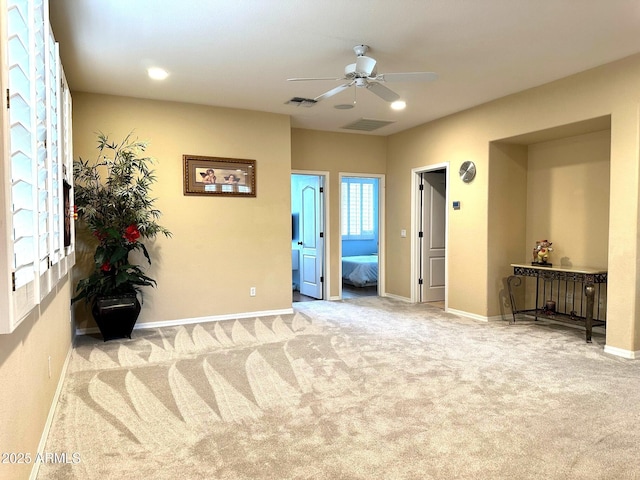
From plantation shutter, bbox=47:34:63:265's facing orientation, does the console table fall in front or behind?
in front

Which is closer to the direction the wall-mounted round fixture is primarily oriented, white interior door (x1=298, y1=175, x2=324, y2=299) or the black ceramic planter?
the black ceramic planter

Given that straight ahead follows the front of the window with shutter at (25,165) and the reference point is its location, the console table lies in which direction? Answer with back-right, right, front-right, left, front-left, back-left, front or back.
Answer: front

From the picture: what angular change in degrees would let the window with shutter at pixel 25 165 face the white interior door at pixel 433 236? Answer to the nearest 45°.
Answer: approximately 45° to its left

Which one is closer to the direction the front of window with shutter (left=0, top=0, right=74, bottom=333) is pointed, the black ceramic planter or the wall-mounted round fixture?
the wall-mounted round fixture

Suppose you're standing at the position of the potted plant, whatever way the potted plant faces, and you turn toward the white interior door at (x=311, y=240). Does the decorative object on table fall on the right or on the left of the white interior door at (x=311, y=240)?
right

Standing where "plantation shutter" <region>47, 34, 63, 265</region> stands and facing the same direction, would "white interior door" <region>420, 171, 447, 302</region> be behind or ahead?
ahead

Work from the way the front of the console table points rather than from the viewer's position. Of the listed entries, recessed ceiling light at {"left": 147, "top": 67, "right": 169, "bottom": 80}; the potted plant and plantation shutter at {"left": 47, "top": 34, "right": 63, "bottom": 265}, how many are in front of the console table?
3

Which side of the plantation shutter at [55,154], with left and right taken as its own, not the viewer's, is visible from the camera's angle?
right

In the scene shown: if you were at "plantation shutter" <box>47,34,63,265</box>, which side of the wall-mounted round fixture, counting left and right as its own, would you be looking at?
front

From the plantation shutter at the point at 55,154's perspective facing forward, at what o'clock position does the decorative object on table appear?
The decorative object on table is roughly at 12 o'clock from the plantation shutter.

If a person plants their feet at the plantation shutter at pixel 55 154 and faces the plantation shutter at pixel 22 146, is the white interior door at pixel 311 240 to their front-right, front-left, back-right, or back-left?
back-left

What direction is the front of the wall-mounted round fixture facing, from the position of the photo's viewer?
facing the viewer and to the left of the viewer

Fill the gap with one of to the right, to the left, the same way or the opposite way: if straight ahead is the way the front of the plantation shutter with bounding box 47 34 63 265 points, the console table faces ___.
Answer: the opposite way

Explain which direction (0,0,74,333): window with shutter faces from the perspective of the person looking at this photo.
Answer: facing to the right of the viewer
